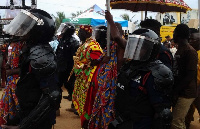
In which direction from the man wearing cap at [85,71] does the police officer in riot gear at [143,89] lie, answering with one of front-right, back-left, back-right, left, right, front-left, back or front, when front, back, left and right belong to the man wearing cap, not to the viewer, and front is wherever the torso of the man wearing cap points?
left

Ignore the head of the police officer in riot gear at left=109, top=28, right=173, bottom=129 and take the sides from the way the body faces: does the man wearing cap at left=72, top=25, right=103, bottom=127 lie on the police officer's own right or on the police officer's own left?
on the police officer's own right

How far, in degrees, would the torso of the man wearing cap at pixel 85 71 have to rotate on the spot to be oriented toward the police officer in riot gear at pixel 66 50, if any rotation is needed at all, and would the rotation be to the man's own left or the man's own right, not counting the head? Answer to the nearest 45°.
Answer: approximately 90° to the man's own right

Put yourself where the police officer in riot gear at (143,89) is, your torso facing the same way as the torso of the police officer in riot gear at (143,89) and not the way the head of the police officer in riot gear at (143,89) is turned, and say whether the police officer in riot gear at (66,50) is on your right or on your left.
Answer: on your right

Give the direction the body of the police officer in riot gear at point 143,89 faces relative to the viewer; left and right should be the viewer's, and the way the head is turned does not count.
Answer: facing the viewer and to the left of the viewer
